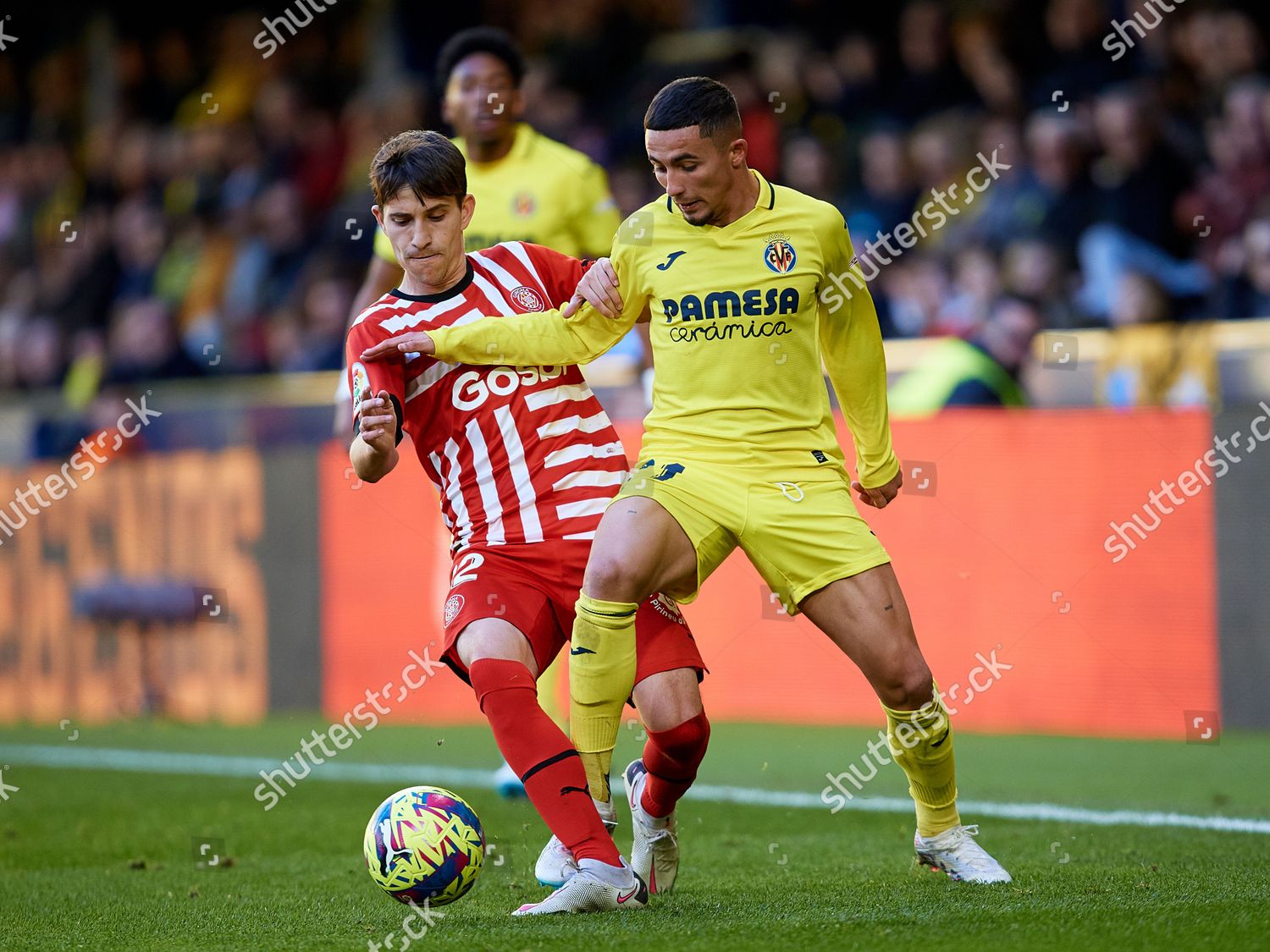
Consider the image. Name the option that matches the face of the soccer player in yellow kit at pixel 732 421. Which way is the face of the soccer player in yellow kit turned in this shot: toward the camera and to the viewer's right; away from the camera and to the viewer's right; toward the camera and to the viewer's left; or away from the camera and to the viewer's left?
toward the camera and to the viewer's left

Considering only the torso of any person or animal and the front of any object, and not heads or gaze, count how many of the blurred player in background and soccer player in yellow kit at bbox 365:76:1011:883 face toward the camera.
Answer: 2

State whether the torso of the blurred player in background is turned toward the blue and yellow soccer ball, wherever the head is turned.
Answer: yes

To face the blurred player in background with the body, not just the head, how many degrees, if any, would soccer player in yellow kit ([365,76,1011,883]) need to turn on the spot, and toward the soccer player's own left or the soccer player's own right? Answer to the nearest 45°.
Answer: approximately 180°

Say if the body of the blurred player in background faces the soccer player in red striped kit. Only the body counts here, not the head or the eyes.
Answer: yes

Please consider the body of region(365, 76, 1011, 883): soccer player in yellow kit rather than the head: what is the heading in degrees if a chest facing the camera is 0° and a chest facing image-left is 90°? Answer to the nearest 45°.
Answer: approximately 0°
